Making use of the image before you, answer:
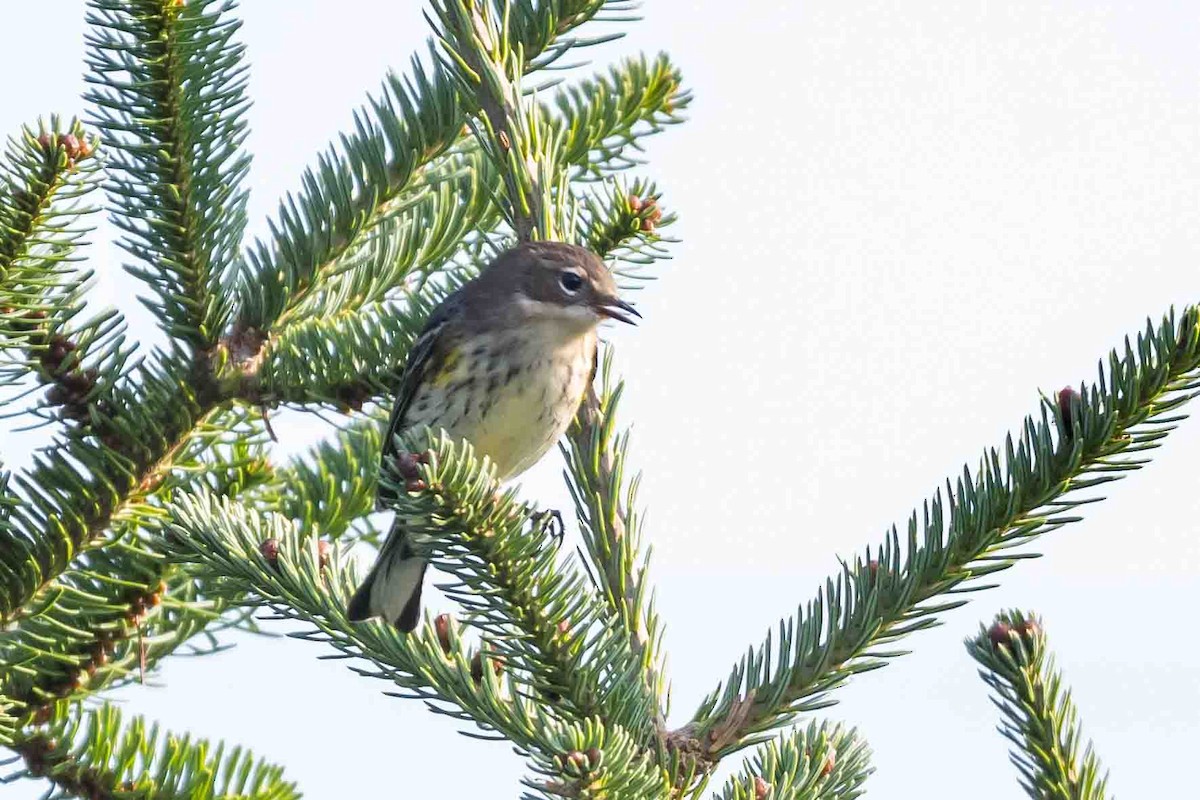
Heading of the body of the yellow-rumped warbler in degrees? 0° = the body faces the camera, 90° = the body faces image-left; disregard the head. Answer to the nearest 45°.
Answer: approximately 315°
